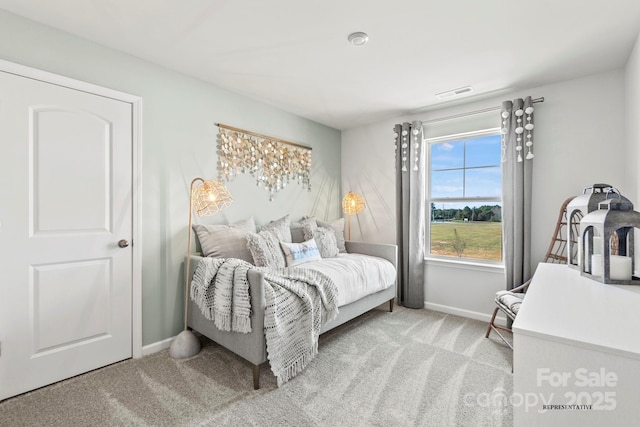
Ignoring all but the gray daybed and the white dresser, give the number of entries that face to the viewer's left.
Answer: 1

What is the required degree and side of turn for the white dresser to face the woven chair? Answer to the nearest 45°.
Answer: approximately 90° to its right

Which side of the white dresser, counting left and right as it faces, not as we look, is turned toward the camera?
left

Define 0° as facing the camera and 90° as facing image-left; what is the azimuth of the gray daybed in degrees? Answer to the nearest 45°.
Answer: approximately 315°

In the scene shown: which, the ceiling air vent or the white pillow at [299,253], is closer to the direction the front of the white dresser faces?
the white pillow

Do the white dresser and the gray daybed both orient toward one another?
yes

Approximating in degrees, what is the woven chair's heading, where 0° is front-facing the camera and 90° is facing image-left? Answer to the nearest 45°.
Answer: approximately 45°

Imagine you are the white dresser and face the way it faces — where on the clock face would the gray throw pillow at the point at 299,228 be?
The gray throw pillow is roughly at 1 o'clock from the white dresser.

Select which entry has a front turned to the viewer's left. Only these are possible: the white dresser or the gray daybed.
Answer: the white dresser

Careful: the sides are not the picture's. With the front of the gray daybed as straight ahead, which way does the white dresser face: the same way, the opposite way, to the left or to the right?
the opposite way

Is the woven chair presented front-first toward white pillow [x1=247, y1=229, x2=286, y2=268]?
yes

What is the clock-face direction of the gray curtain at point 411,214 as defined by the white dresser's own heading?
The gray curtain is roughly at 2 o'clock from the white dresser.

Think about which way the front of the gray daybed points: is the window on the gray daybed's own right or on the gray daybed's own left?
on the gray daybed's own left
